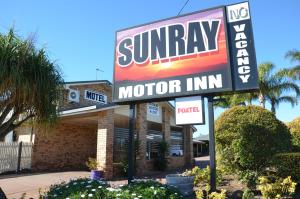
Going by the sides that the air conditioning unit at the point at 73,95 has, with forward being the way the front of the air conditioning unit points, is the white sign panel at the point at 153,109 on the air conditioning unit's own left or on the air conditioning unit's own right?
on the air conditioning unit's own left

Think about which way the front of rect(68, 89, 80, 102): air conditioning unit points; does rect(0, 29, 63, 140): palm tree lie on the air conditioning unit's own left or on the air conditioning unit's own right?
on the air conditioning unit's own right

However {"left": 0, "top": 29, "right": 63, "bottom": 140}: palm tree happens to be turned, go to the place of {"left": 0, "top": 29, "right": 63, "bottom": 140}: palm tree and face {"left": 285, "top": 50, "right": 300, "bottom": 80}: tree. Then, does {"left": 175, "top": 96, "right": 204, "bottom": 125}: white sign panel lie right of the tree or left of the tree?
right

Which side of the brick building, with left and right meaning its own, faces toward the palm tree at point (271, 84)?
left

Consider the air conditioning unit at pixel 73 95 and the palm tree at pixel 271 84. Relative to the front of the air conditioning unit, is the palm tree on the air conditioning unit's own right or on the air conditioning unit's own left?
on the air conditioning unit's own left

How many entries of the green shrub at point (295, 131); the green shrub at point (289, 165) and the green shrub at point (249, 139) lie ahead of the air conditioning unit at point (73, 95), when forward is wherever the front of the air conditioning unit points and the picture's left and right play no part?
3

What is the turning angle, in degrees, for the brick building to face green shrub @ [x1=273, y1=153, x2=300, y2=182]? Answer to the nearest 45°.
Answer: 0° — it already faces it

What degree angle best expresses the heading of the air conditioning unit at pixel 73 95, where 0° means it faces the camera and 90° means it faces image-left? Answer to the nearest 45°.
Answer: approximately 315°

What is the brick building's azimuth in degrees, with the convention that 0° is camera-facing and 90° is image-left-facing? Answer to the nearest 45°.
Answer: approximately 315°

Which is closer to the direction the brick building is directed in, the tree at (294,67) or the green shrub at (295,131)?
the green shrub
